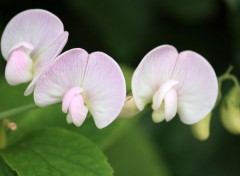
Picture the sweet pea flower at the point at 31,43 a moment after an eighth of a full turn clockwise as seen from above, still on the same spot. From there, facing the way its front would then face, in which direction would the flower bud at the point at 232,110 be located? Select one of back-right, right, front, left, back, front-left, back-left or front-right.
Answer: back

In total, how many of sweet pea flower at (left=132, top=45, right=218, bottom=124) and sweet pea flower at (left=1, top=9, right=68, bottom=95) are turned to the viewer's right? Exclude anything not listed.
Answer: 0

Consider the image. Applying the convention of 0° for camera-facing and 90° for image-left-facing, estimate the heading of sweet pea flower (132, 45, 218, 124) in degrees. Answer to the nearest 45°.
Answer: approximately 0°
